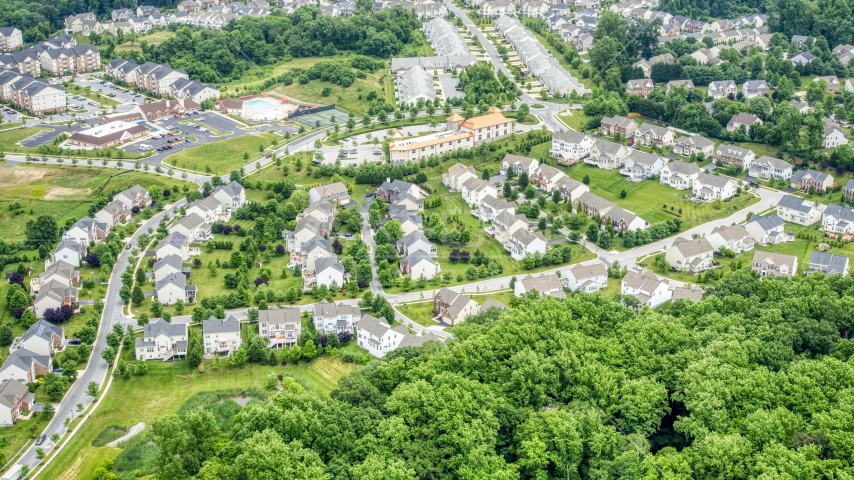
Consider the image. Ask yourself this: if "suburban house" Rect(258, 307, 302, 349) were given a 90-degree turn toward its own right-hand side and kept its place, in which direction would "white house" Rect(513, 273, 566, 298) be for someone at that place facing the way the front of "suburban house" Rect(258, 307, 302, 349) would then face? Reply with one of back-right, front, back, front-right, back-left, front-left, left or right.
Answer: front

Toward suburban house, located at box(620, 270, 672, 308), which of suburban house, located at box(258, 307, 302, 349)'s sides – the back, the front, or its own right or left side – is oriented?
right

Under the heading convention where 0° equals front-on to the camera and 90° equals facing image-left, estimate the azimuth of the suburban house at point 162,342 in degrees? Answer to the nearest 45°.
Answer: approximately 180°

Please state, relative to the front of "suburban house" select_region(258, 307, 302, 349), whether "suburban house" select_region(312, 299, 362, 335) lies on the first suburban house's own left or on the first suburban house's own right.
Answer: on the first suburban house's own right

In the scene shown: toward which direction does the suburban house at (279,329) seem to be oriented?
away from the camera

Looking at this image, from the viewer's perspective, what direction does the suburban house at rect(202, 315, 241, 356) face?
away from the camera

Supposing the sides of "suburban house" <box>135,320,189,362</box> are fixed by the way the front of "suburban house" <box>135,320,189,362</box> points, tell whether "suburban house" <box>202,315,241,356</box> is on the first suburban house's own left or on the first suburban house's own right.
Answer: on the first suburban house's own right

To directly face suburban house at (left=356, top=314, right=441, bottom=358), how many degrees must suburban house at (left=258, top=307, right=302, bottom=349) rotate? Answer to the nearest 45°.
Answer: approximately 135° to its right

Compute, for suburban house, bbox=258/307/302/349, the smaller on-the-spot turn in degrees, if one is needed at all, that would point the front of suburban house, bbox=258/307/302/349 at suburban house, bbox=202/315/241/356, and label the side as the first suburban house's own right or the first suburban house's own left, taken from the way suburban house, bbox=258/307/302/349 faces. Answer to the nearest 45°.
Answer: approximately 90° to the first suburban house's own left
